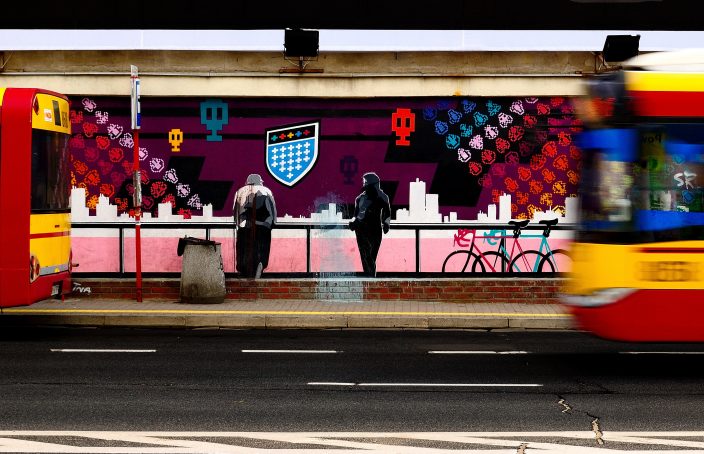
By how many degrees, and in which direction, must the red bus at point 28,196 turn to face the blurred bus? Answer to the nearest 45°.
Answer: approximately 135° to its left

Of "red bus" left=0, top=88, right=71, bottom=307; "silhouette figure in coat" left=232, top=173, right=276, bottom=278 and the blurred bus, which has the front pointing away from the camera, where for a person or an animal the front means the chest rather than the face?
the silhouette figure in coat

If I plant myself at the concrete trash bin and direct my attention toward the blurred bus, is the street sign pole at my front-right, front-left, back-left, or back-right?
back-right

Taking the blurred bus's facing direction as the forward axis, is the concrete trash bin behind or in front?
in front

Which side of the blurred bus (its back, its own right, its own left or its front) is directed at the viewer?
left
